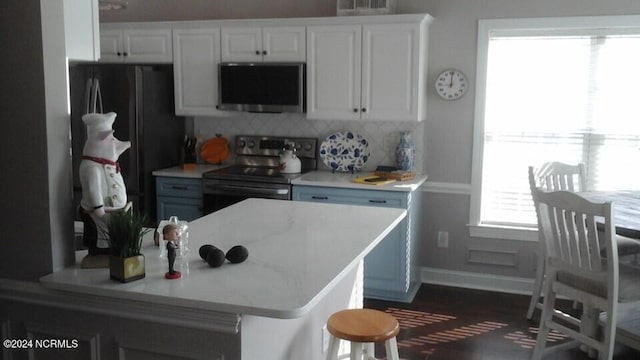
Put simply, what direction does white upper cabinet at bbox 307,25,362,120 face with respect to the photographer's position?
facing the viewer

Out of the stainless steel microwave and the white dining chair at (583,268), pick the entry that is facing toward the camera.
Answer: the stainless steel microwave

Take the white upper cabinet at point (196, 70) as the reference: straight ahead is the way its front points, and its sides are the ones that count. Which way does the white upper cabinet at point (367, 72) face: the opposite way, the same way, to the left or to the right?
the same way

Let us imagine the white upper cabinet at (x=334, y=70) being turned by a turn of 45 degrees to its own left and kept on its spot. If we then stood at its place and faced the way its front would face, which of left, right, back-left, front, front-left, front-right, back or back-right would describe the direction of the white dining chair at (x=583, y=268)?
front

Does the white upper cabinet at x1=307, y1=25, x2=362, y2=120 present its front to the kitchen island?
yes

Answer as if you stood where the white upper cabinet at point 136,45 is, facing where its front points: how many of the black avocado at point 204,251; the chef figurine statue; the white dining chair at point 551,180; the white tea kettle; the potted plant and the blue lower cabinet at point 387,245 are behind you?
0

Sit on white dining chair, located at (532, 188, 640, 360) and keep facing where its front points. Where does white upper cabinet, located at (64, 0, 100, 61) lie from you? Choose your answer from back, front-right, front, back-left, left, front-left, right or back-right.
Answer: back

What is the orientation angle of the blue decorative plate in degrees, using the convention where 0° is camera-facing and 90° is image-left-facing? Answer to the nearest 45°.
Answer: approximately 0°

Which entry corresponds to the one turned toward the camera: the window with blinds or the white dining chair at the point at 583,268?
the window with blinds

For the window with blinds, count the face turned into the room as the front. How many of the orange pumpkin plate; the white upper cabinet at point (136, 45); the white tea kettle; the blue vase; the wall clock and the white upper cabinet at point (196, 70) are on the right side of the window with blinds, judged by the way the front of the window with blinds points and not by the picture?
6

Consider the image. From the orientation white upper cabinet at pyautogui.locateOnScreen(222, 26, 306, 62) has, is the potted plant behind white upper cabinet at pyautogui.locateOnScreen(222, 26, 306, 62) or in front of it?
in front

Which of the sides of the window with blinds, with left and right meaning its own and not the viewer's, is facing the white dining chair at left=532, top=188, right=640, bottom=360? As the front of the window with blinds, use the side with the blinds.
front

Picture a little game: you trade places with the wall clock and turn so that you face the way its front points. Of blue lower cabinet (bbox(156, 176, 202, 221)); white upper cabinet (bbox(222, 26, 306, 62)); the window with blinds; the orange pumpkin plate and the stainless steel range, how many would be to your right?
4

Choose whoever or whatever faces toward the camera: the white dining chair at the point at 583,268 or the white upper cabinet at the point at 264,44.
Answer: the white upper cabinet

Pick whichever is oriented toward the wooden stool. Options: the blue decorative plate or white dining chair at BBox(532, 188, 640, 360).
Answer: the blue decorative plate

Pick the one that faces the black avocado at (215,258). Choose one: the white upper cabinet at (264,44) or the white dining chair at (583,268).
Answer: the white upper cabinet

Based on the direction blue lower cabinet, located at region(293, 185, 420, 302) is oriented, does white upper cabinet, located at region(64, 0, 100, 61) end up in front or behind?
in front

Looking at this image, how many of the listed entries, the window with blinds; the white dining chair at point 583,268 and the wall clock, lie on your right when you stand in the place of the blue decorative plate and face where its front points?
0

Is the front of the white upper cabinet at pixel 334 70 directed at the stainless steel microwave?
no

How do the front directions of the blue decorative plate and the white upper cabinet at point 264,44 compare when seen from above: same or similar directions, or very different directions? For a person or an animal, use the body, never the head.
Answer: same or similar directions

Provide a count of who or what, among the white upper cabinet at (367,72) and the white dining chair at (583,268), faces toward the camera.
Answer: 1

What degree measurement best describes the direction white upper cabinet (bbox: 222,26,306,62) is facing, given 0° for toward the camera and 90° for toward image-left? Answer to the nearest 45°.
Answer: approximately 0°

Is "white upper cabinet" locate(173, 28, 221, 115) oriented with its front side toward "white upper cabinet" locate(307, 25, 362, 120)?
no
